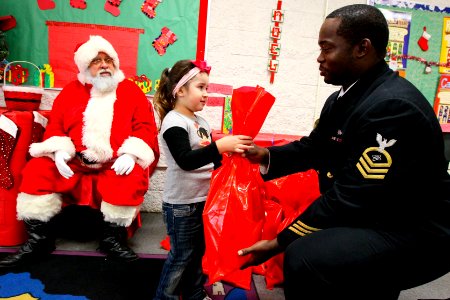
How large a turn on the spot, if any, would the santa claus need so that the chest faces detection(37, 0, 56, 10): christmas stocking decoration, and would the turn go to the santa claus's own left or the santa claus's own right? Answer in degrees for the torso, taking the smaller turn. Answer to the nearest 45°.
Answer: approximately 180°

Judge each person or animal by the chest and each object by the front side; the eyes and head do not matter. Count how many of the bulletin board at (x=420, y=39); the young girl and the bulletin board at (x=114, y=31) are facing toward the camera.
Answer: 2

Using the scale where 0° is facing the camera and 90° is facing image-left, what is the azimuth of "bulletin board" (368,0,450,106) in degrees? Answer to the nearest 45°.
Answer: approximately 0°

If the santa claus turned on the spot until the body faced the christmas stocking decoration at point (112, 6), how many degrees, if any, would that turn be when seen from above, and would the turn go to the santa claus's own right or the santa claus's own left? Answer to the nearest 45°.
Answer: approximately 180°

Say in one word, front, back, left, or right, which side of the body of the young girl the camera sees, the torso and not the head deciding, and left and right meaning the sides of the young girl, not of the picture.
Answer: right
